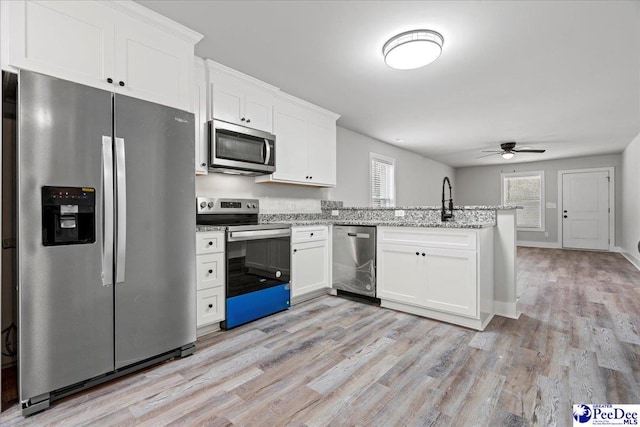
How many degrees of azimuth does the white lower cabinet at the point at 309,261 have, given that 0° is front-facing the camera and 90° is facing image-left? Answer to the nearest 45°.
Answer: approximately 315°

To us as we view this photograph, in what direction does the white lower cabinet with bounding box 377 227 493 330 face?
facing the viewer and to the left of the viewer

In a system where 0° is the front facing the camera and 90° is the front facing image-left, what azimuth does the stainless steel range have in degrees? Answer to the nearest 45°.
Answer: approximately 315°

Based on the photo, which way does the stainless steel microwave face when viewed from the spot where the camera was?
facing the viewer and to the right of the viewer

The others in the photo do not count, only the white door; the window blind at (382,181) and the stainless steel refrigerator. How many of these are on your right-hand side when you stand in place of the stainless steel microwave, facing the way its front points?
1

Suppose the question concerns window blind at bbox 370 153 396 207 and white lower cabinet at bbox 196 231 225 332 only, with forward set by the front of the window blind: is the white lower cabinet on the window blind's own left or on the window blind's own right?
on the window blind's own right

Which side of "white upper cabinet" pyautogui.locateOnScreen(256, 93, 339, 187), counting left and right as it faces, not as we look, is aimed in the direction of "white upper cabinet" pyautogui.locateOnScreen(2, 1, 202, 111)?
right

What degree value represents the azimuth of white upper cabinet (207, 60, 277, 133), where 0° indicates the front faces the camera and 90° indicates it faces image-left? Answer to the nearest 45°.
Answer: approximately 315°

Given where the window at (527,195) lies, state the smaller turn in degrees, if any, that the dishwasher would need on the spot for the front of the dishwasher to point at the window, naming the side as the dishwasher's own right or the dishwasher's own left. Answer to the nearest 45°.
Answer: approximately 180°

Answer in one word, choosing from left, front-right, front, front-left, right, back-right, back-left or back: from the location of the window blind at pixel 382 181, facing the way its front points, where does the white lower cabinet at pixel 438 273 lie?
front-right
